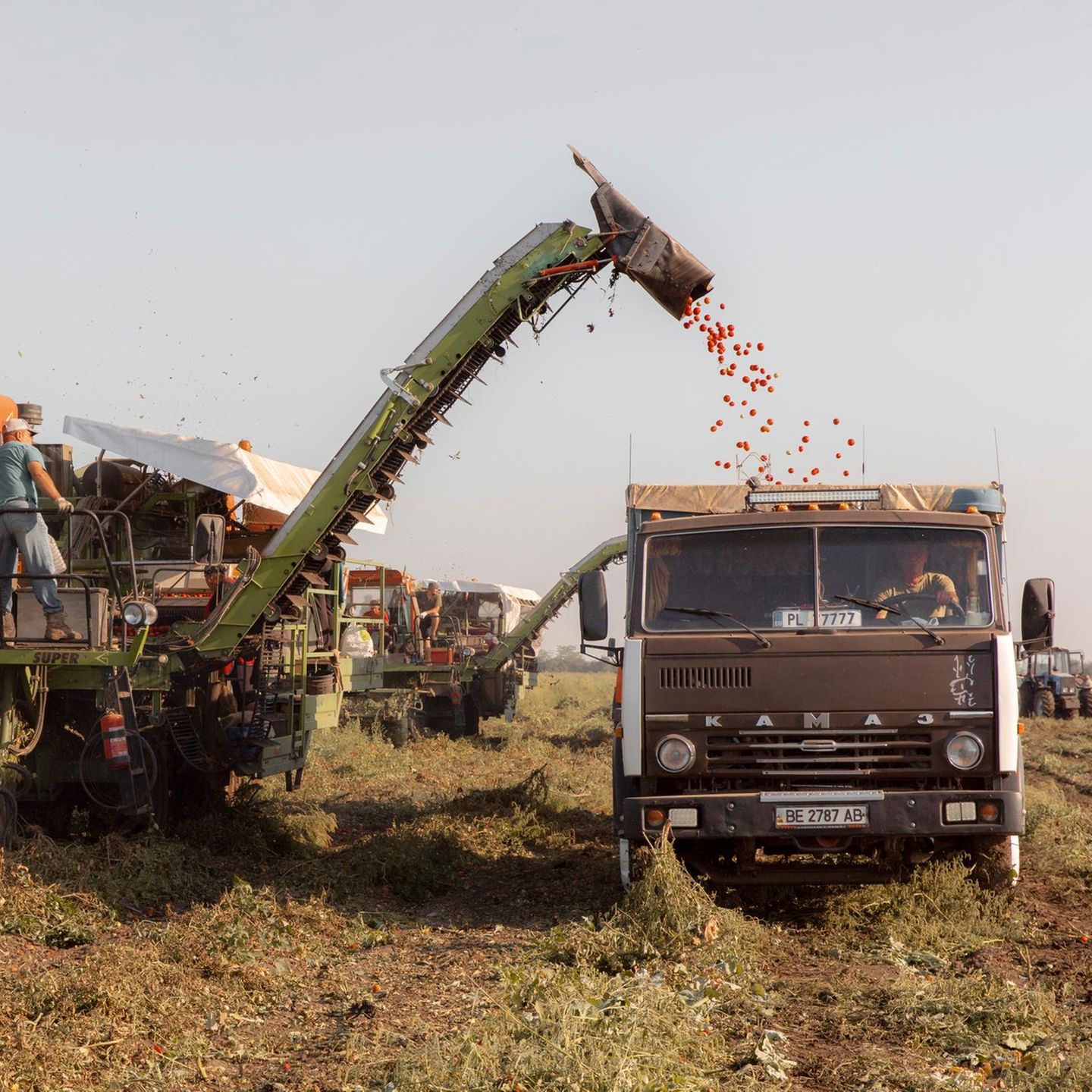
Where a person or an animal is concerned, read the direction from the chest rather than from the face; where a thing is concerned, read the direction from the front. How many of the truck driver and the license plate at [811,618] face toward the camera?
2

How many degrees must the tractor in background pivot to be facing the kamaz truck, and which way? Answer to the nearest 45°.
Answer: approximately 45° to its right

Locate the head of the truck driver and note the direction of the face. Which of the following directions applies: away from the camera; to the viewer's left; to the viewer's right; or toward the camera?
toward the camera

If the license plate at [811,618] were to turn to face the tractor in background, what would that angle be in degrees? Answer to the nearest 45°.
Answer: approximately 180°

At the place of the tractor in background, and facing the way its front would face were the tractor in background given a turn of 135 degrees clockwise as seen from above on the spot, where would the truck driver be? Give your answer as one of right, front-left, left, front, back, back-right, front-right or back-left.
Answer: left

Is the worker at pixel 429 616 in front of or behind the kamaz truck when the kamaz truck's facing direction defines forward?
behind

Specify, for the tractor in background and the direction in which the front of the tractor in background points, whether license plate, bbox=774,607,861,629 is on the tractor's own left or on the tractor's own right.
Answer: on the tractor's own right

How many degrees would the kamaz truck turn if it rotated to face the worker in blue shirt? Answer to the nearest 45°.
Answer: approximately 90° to its right

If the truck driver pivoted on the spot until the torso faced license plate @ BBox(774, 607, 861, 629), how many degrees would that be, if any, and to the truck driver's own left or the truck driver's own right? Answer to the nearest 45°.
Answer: approximately 90° to the truck driver's own right

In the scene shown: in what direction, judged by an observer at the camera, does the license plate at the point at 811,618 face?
facing the viewer

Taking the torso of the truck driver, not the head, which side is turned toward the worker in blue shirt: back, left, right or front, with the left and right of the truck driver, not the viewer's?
right

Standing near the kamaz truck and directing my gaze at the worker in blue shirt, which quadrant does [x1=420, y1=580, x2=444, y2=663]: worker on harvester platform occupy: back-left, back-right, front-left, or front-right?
front-right

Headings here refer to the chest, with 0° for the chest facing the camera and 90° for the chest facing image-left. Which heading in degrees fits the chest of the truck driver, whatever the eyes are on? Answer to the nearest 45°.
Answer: approximately 0°
